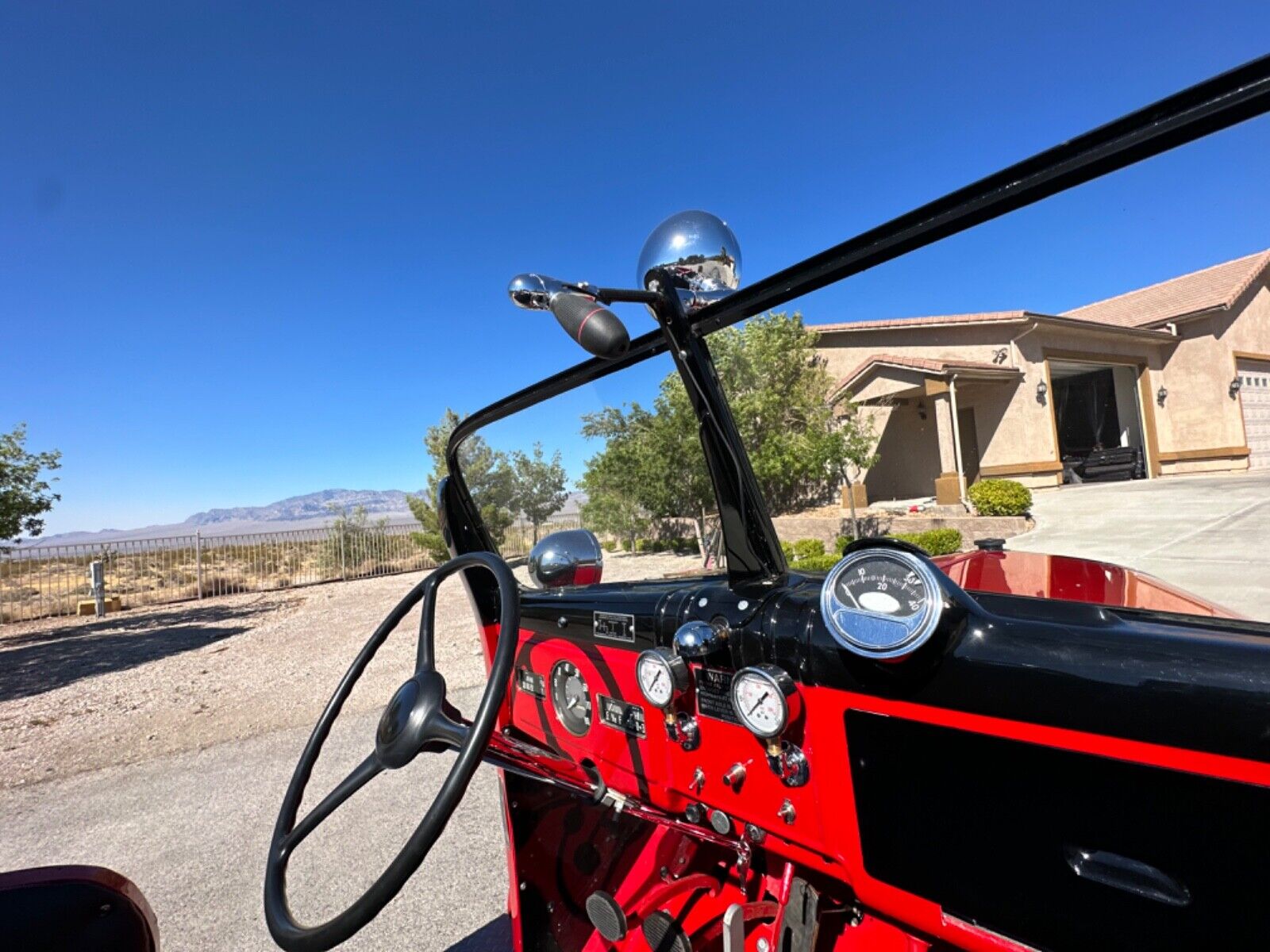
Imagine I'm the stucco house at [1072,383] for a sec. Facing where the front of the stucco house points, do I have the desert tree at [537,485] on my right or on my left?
on my right

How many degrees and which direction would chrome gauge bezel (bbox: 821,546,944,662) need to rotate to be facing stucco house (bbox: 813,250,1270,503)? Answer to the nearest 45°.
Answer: approximately 135° to its left

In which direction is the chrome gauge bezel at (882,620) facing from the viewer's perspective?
toward the camera

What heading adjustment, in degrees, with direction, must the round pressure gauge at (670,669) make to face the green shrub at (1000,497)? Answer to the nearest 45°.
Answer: approximately 180°

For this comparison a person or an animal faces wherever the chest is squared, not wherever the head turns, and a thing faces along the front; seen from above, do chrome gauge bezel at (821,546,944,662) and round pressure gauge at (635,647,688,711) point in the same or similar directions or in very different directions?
same or similar directions

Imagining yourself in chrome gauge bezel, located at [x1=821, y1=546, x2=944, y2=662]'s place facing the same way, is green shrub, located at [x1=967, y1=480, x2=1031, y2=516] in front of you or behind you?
behind

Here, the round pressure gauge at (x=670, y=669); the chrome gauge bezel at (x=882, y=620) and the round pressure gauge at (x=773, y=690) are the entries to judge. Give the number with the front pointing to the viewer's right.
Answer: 0

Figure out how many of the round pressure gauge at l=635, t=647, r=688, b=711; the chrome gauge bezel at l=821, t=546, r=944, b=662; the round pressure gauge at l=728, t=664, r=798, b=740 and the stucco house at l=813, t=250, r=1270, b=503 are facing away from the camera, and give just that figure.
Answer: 0
